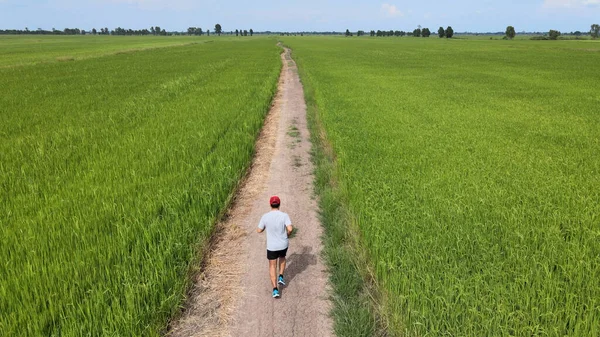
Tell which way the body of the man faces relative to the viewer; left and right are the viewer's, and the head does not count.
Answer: facing away from the viewer
